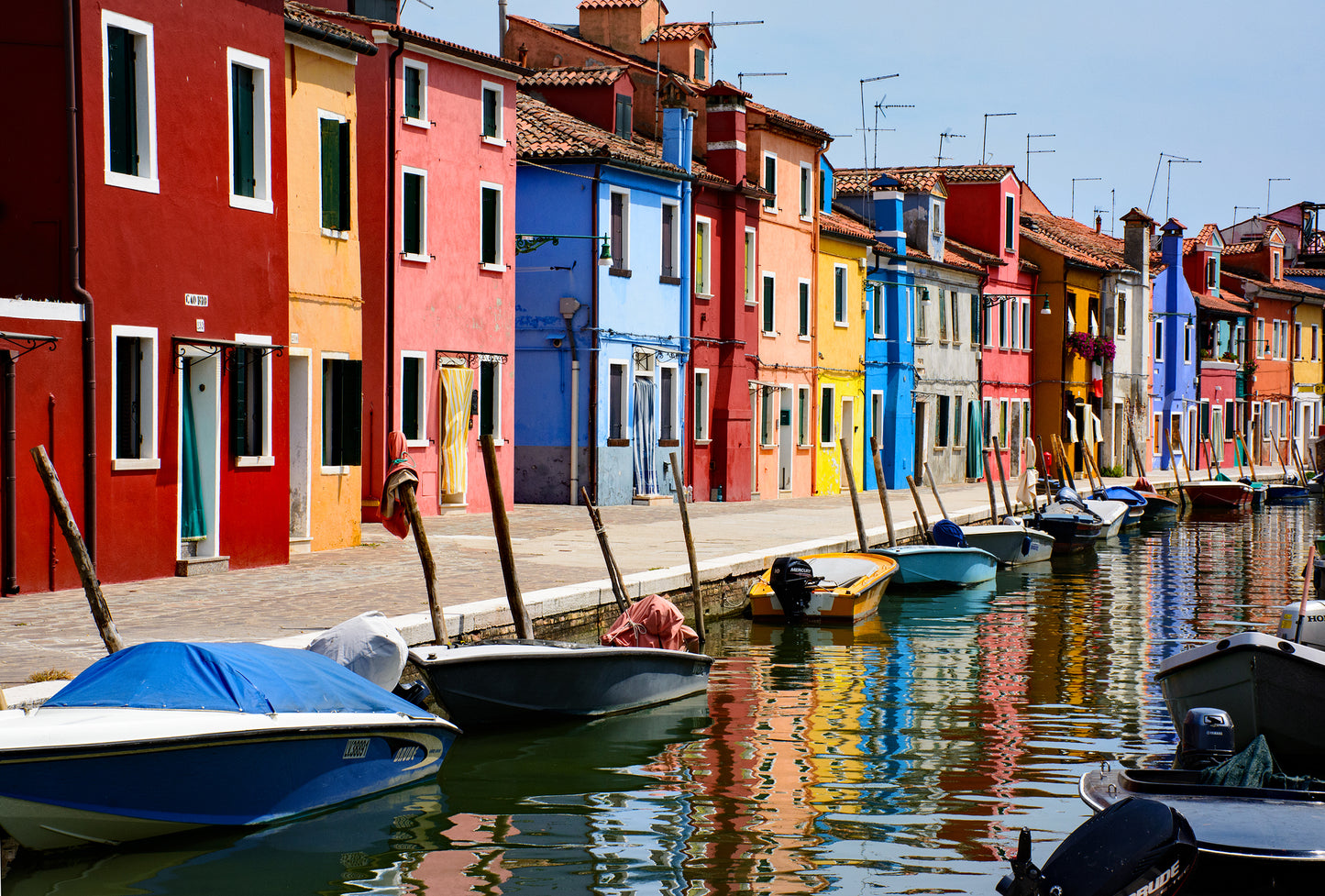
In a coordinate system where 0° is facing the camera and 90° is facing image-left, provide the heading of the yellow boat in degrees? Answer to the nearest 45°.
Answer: approximately 225°

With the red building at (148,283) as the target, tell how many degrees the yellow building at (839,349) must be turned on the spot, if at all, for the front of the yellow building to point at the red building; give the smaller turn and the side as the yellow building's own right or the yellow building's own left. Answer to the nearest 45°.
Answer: approximately 45° to the yellow building's own right

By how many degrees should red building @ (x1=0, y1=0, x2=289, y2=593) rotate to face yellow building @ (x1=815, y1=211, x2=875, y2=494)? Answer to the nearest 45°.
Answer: approximately 90° to its left

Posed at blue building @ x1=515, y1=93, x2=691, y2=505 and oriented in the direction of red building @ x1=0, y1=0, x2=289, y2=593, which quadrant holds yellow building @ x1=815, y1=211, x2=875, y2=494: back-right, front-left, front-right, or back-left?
back-left

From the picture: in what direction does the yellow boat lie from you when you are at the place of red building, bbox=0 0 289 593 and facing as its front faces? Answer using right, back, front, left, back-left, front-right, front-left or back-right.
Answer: front-left

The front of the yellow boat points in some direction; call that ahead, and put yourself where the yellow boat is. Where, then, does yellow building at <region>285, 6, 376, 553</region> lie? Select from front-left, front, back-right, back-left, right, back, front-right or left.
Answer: back-left

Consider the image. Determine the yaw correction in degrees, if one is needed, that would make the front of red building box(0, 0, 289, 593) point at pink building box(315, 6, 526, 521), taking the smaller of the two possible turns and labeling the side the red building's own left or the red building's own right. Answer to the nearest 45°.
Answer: approximately 90° to the red building's own left

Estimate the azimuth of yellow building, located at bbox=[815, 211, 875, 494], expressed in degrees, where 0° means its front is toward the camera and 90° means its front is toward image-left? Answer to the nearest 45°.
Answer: approximately 315°

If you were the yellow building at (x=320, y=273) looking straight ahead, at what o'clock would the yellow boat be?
The yellow boat is roughly at 11 o'clock from the yellow building.

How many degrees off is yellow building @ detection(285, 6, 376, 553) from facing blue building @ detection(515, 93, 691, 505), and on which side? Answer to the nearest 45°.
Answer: approximately 90° to its left

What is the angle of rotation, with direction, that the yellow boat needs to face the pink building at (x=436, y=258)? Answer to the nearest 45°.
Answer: approximately 90° to its left

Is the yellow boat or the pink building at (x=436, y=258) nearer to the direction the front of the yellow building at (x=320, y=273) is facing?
the yellow boat

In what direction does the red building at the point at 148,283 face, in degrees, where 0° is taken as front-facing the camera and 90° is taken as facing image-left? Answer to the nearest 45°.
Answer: approximately 315°

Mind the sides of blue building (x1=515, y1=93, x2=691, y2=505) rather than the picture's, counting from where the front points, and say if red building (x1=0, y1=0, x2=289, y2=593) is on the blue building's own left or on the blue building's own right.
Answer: on the blue building's own right
